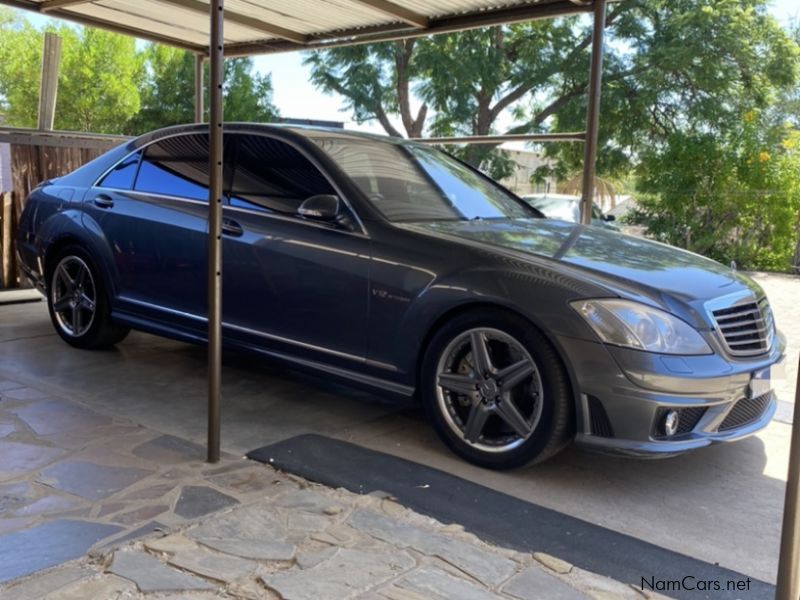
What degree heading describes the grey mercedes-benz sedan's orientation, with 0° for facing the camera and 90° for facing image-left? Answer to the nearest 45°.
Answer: approximately 315°

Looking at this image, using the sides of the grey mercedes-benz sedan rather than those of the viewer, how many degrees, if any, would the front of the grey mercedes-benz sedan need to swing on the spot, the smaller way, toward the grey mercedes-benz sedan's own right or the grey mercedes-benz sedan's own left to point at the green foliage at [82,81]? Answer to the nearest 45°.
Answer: approximately 180°

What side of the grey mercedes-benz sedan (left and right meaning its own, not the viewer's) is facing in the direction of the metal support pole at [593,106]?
left

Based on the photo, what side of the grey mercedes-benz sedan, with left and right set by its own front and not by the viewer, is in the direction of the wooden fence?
back

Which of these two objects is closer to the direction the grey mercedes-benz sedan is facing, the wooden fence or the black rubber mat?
the black rubber mat

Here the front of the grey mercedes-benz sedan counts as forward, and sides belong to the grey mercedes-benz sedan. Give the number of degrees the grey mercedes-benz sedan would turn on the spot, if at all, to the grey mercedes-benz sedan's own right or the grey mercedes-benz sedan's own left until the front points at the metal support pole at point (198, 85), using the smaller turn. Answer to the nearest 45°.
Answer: approximately 180°

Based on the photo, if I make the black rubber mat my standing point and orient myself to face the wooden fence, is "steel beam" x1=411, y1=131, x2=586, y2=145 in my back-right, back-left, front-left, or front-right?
front-right

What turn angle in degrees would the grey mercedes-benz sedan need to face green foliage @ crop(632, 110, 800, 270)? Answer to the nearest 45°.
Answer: approximately 90° to its left

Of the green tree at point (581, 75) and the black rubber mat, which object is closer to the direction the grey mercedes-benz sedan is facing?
the black rubber mat

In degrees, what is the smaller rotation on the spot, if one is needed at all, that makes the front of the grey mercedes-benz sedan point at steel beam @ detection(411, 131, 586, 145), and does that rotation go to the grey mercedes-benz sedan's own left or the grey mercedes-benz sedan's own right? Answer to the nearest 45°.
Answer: approximately 135° to the grey mercedes-benz sedan's own left

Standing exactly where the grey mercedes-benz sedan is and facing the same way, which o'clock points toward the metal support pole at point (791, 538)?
The metal support pole is roughly at 1 o'clock from the grey mercedes-benz sedan.
